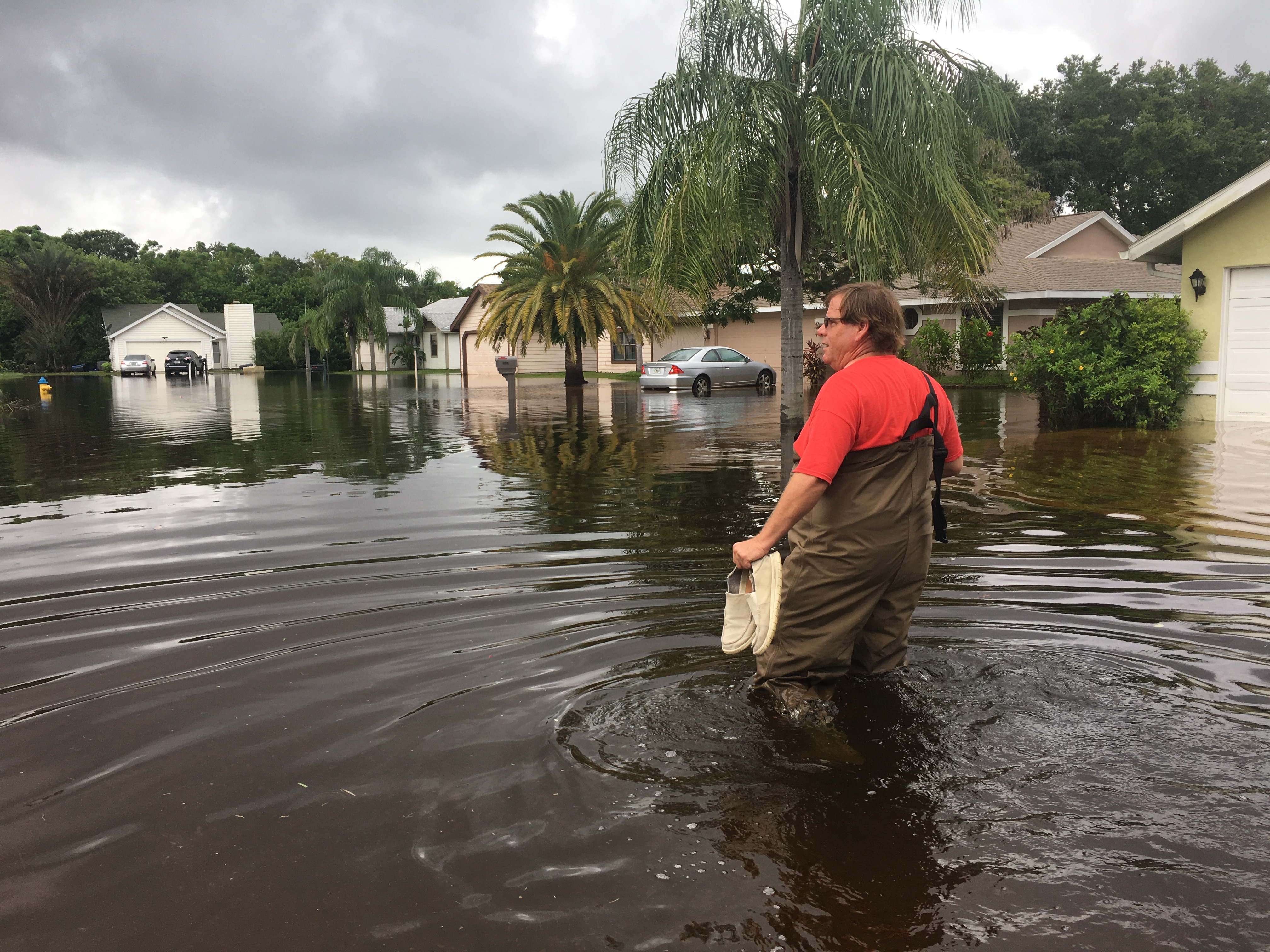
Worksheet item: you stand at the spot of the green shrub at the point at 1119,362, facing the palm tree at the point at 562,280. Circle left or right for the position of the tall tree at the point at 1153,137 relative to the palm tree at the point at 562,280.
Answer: right

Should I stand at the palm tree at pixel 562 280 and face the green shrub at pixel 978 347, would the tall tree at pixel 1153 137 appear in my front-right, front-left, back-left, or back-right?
front-left

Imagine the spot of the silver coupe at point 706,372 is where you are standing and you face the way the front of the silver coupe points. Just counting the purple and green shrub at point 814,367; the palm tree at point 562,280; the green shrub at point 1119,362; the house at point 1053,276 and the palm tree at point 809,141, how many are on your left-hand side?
1

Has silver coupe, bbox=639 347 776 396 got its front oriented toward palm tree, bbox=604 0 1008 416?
no

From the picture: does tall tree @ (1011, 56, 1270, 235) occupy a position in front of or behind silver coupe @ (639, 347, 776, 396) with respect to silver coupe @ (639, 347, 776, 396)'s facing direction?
in front

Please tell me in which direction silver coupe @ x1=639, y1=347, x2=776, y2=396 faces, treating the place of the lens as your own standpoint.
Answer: facing away from the viewer and to the right of the viewer

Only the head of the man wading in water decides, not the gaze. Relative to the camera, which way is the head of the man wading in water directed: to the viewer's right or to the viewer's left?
to the viewer's left

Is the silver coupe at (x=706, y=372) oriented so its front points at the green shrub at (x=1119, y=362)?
no

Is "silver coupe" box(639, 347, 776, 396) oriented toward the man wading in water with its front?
no

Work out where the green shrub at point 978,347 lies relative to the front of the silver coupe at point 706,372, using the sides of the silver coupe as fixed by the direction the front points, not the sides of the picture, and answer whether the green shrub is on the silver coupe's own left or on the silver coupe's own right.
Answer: on the silver coupe's own right

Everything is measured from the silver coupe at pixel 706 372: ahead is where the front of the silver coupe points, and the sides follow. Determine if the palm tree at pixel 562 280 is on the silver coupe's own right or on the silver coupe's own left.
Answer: on the silver coupe's own left
